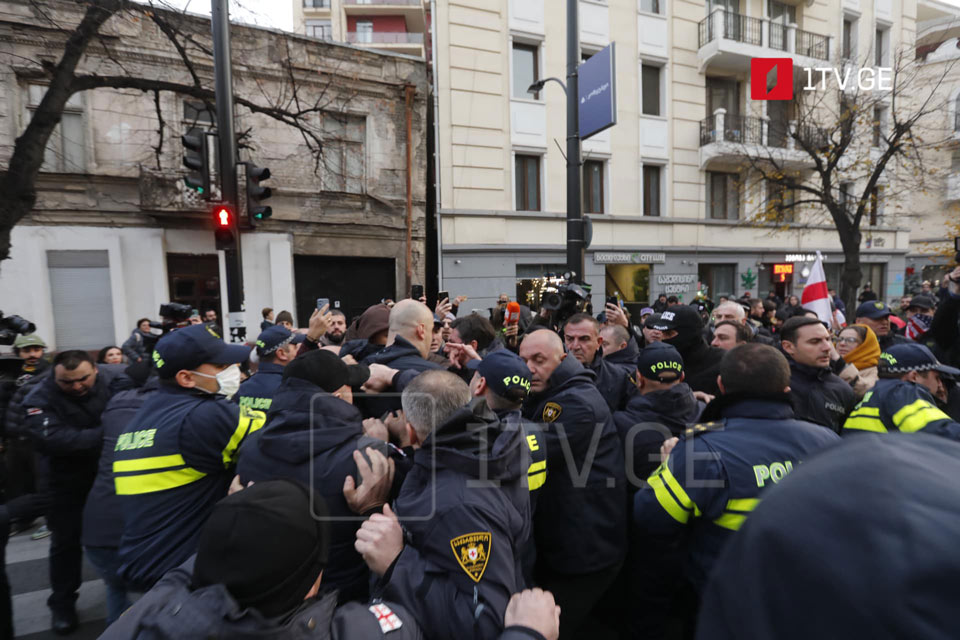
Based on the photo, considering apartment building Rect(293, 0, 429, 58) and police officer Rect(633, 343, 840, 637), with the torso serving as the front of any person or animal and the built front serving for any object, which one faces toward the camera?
the apartment building

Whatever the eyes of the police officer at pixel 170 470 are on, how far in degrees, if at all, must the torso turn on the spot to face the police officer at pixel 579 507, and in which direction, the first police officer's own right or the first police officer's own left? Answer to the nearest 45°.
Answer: approximately 45° to the first police officer's own right

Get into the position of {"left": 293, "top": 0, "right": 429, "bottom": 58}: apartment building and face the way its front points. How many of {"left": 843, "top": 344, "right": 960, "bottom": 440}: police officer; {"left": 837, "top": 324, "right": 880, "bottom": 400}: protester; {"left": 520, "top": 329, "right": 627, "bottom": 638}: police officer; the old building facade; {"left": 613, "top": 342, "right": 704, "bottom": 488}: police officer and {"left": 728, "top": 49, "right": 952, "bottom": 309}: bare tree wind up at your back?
0

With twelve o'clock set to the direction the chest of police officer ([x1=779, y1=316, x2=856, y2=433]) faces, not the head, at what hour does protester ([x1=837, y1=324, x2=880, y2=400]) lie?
protester ([x1=837, y1=324, x2=880, y2=400]) is roughly at 8 o'clock from police officer ([x1=779, y1=316, x2=856, y2=433]).

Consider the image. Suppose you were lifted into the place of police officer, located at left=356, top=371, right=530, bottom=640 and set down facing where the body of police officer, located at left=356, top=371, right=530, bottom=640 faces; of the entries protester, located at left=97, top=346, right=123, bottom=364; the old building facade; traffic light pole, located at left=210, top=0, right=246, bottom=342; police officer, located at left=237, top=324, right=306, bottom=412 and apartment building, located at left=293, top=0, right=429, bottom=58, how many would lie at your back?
0

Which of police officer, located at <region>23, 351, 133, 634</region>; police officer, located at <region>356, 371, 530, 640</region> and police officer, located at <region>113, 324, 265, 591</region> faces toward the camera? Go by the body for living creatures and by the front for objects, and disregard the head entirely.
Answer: police officer, located at <region>23, 351, 133, 634</region>

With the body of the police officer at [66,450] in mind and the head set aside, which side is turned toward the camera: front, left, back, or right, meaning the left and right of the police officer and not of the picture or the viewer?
front

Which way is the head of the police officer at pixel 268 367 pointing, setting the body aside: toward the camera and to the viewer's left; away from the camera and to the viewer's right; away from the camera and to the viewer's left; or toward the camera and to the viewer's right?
away from the camera and to the viewer's right

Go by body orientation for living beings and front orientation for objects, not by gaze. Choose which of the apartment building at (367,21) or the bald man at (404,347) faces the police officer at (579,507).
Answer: the apartment building

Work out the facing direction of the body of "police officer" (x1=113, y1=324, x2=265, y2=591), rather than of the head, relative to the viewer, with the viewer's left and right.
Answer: facing away from the viewer and to the right of the viewer

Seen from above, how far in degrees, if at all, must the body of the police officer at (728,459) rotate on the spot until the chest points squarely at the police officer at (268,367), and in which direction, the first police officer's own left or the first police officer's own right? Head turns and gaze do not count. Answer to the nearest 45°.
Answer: approximately 45° to the first police officer's own left

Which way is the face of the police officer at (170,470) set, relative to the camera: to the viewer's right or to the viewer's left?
to the viewer's right

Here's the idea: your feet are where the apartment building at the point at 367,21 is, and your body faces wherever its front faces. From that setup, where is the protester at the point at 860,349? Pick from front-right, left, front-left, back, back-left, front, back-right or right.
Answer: front

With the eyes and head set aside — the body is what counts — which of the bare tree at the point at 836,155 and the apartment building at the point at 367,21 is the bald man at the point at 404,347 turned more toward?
the bare tree

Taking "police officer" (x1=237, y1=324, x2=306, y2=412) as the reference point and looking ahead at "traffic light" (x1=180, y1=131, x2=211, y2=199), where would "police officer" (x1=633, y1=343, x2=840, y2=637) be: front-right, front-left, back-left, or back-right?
back-right

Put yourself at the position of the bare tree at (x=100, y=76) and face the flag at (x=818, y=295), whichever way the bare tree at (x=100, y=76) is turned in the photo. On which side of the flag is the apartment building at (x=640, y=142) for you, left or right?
left

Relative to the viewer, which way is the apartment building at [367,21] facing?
toward the camera

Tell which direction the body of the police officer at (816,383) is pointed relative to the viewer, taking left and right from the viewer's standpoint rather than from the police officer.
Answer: facing the viewer and to the right of the viewer

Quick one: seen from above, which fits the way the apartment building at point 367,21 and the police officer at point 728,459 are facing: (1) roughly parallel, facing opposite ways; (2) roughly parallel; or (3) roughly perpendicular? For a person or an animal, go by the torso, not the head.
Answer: roughly parallel, facing opposite ways

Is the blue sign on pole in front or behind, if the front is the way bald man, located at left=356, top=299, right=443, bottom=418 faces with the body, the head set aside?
in front
